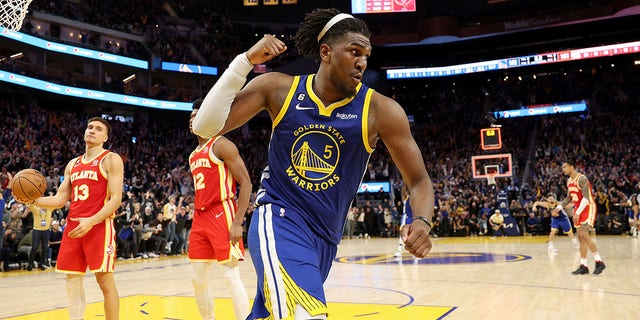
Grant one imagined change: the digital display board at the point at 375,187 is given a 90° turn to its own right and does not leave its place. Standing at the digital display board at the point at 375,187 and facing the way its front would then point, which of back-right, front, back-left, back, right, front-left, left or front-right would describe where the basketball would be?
left

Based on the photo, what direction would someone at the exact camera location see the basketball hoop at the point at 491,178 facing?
facing the viewer

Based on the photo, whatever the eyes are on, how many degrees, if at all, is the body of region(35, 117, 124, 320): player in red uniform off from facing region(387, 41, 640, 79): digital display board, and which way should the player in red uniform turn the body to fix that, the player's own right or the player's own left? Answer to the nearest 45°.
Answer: approximately 180°

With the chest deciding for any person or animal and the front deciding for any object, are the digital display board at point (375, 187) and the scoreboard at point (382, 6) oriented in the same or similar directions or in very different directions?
same or similar directions

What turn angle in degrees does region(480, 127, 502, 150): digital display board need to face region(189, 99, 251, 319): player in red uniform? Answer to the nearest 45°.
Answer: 0° — it already faces them

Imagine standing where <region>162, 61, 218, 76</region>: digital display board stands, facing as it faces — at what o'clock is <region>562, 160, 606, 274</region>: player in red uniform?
The player in red uniform is roughly at 1 o'clock from the digital display board.

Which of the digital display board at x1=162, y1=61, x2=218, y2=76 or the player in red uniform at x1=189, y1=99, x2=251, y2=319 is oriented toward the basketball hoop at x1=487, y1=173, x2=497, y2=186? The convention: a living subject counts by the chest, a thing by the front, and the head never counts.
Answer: the digital display board

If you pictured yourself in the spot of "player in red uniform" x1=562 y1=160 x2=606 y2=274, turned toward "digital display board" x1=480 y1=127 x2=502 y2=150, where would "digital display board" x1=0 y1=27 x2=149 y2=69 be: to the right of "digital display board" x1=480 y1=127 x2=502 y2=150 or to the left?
left

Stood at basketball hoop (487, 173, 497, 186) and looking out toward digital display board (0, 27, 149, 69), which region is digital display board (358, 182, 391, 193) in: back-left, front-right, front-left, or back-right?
front-right

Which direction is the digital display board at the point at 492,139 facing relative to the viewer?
toward the camera

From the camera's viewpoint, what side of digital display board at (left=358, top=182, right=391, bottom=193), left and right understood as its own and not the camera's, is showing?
front

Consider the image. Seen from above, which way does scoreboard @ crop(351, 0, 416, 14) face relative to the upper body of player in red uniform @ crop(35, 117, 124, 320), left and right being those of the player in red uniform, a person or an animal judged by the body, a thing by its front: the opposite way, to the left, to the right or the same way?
the same way

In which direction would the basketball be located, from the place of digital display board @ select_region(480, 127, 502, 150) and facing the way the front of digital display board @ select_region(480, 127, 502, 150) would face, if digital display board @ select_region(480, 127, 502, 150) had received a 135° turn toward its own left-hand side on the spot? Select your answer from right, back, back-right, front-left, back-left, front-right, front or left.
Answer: back-right

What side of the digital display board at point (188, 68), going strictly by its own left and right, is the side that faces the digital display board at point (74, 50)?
right

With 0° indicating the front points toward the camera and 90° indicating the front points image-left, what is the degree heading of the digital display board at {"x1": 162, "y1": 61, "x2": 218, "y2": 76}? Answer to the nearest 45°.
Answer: approximately 315°

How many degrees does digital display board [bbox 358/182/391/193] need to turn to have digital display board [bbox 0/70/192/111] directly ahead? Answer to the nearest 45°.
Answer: approximately 90° to its right
